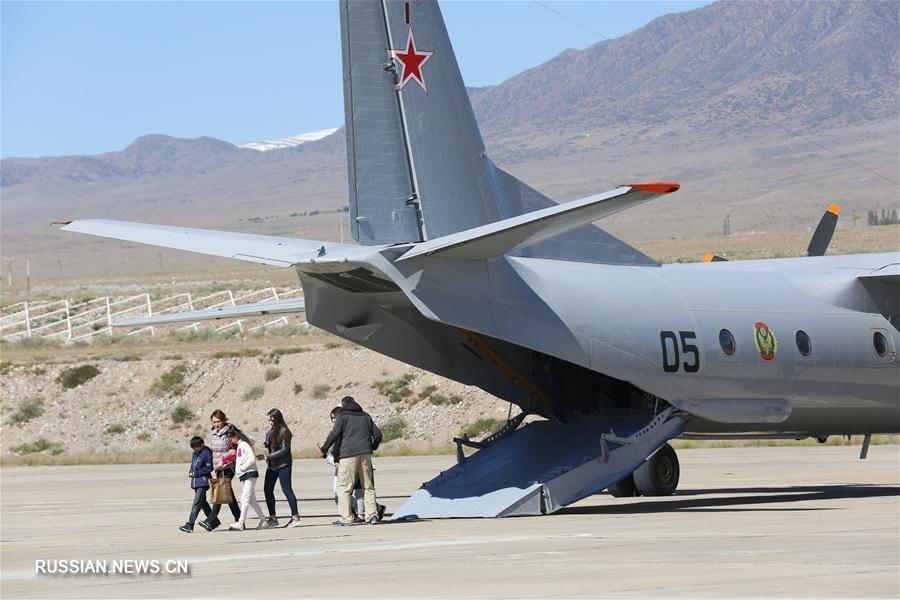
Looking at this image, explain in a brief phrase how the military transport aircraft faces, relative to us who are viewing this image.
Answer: facing away from the viewer and to the right of the viewer

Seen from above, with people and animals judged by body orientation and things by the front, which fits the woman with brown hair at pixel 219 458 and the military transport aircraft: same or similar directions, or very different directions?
very different directions

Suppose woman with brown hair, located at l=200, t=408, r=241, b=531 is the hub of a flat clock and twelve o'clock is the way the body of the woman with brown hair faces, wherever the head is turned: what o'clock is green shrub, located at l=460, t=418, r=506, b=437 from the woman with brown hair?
The green shrub is roughly at 5 o'clock from the woman with brown hair.

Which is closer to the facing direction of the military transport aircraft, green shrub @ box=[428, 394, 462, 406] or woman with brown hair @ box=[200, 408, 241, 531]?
the green shrub

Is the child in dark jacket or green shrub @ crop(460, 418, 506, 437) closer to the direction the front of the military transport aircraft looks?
the green shrub

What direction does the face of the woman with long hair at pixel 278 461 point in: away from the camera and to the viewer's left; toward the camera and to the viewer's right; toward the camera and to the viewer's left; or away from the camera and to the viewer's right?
toward the camera and to the viewer's left

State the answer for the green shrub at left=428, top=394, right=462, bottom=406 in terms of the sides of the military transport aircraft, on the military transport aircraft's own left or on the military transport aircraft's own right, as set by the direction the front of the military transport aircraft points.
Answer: on the military transport aircraft's own left

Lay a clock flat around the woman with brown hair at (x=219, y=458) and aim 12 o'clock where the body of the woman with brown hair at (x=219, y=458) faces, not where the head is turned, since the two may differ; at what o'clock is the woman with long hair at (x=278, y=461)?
the woman with long hair at (x=278, y=461) is roughly at 7 o'clock from the woman with brown hair at (x=219, y=458).

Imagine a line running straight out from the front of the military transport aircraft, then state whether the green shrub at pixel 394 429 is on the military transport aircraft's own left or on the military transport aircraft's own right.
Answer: on the military transport aircraft's own left

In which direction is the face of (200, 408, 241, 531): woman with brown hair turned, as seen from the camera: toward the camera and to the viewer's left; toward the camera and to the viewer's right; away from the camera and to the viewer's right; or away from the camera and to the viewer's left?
toward the camera and to the viewer's left

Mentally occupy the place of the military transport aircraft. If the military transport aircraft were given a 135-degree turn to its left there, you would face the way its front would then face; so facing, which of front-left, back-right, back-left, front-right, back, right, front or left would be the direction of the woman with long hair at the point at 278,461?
front
